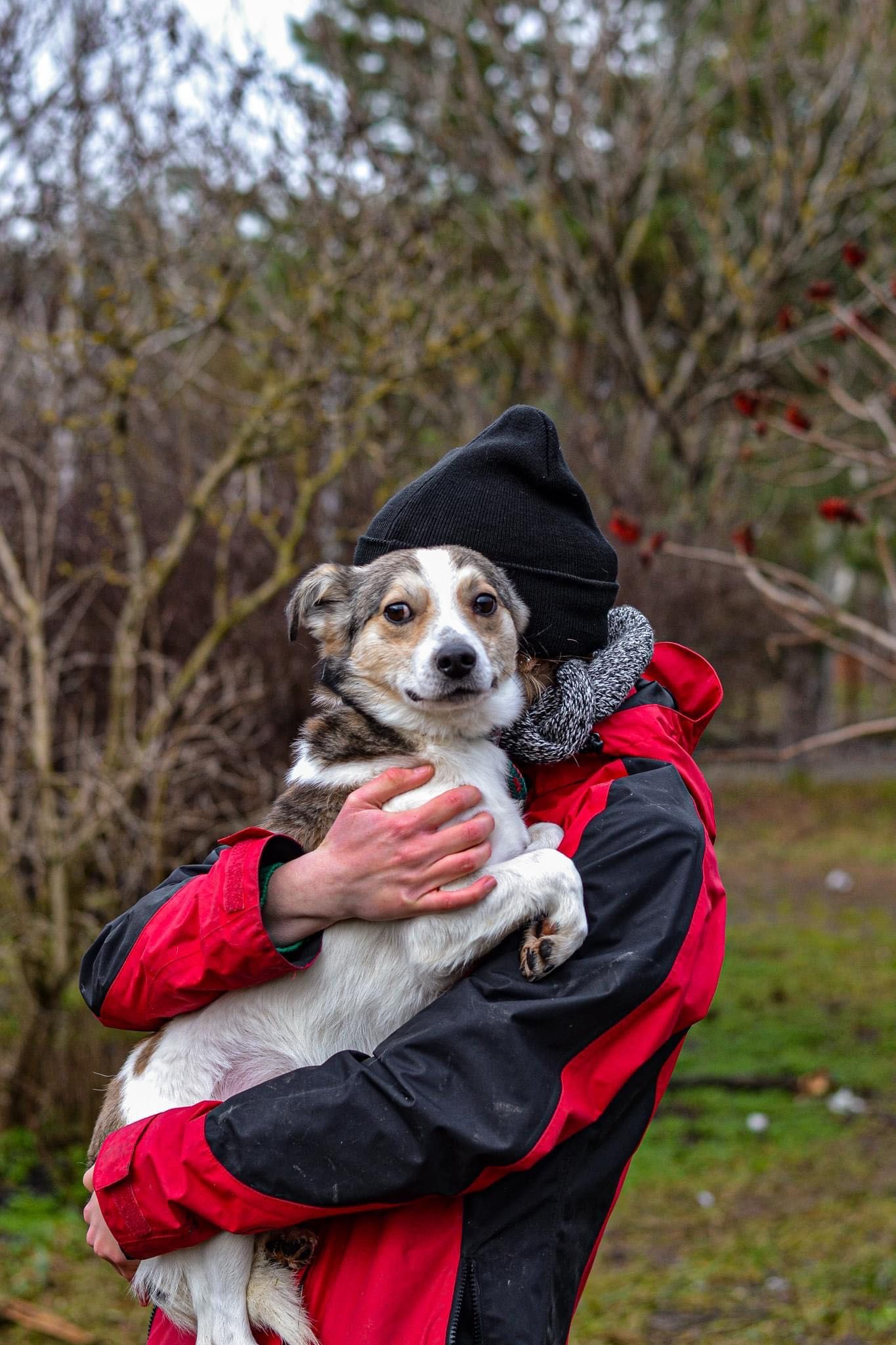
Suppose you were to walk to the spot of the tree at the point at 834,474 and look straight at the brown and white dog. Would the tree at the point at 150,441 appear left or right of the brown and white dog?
right

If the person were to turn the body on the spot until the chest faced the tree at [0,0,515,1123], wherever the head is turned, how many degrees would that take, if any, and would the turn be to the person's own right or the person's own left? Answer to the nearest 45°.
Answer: approximately 90° to the person's own right
